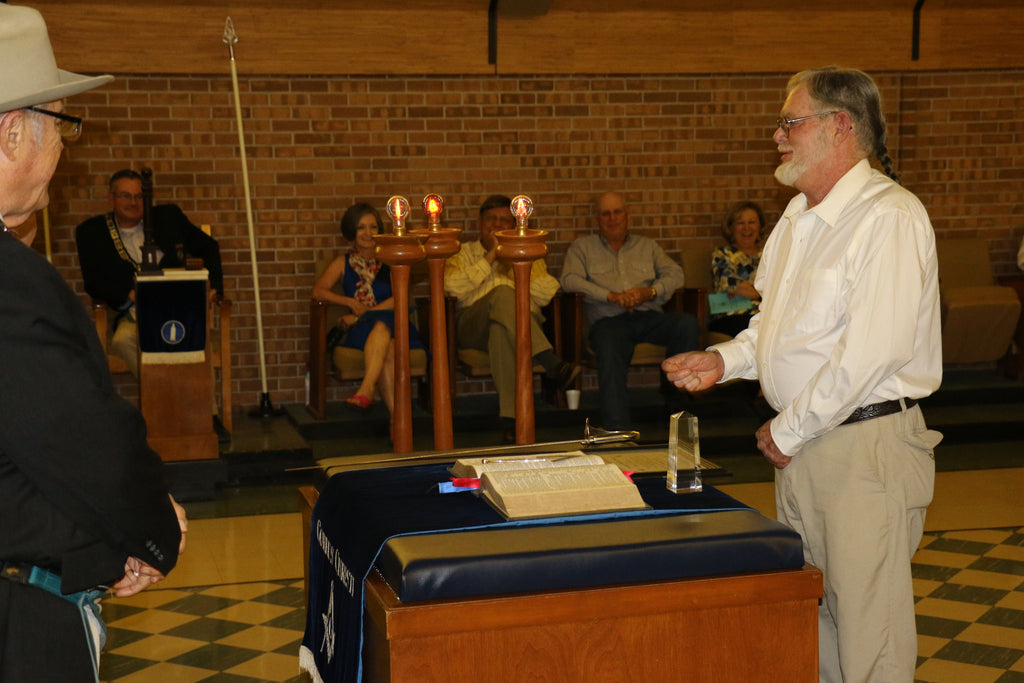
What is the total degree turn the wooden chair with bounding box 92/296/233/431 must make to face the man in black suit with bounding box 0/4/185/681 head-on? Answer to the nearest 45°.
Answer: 0° — it already faces them

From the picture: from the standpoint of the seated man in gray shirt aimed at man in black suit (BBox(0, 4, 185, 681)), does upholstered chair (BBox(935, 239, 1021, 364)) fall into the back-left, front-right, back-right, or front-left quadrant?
back-left

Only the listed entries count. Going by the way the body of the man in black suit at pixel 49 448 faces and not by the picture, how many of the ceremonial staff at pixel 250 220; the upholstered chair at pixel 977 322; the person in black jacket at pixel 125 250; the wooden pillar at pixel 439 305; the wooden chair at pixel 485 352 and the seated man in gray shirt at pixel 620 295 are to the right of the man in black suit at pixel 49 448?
0

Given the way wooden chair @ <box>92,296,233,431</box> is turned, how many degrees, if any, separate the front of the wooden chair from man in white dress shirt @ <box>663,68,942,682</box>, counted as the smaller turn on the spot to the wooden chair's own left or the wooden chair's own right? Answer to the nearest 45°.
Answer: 0° — it already faces them

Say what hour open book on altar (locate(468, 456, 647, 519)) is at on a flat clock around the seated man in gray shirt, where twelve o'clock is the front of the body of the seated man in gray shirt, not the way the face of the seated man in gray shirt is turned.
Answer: The open book on altar is roughly at 12 o'clock from the seated man in gray shirt.

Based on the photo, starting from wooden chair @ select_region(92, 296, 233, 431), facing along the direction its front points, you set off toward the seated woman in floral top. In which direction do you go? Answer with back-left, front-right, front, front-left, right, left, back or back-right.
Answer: left

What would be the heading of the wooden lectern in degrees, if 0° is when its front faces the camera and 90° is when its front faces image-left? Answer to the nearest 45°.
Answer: approximately 0°

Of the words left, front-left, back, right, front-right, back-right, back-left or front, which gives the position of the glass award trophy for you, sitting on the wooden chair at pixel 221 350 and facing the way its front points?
front

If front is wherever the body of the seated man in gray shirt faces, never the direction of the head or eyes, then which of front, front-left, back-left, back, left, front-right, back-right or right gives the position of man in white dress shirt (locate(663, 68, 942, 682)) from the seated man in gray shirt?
front

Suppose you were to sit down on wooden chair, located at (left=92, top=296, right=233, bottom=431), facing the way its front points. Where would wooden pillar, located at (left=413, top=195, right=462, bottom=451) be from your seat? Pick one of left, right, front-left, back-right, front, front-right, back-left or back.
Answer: front

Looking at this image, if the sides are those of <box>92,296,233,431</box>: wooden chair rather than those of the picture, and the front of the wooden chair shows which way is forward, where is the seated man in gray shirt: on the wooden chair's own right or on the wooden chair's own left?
on the wooden chair's own left

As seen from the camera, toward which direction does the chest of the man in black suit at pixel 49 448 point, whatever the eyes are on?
to the viewer's right

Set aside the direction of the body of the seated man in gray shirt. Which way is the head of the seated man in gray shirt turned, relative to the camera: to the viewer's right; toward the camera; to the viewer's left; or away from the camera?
toward the camera

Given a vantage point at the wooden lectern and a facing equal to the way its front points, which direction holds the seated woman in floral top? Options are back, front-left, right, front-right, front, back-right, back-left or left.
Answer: left

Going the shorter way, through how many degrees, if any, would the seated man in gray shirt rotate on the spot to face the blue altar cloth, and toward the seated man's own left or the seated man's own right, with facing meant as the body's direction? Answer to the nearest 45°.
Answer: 0° — they already face it

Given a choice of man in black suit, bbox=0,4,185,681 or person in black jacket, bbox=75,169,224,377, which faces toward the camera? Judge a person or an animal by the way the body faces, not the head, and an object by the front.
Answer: person in black jacket, bbox=75,169,224,377

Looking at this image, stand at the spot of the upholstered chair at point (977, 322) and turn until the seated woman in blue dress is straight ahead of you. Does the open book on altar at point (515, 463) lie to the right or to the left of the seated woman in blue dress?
left

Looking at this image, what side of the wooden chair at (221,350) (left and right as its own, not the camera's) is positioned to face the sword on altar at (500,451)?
front

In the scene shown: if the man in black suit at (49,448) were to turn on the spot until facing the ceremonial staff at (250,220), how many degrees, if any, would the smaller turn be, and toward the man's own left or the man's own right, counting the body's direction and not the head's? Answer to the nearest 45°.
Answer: approximately 90° to the man's own left

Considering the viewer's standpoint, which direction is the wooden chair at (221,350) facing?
facing the viewer

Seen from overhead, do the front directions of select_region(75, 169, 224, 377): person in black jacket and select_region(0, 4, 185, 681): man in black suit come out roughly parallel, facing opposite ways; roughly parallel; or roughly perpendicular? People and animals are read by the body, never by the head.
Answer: roughly perpendicular

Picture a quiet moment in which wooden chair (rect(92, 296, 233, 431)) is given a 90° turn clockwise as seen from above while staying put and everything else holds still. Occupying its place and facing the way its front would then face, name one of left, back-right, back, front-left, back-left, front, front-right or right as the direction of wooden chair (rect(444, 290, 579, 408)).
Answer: back
